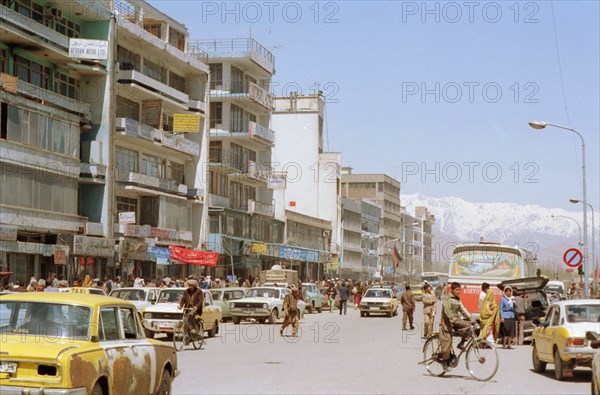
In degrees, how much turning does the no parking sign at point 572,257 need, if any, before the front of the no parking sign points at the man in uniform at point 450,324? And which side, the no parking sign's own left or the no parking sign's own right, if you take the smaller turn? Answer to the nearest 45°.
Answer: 0° — it already faces them

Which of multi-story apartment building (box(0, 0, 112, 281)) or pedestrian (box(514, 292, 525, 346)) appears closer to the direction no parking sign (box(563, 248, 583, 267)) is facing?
the pedestrian

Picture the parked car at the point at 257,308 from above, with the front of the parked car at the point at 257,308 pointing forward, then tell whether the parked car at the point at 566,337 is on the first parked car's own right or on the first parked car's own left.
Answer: on the first parked car's own left

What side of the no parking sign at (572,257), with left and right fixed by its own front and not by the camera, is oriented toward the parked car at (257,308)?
right

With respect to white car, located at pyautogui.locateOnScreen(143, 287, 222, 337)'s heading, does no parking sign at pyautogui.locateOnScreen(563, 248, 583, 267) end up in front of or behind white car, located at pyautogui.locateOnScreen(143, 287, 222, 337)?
behind

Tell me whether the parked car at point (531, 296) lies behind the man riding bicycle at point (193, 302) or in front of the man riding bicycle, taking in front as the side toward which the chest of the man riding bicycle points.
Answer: behind

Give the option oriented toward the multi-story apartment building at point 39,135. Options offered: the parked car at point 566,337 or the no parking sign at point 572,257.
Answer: the parked car

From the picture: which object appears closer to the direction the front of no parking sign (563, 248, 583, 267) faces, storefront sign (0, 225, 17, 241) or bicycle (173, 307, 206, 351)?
the bicycle

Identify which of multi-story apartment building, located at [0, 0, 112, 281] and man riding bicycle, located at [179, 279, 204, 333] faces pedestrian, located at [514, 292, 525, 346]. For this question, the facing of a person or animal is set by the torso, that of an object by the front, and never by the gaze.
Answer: the multi-story apartment building

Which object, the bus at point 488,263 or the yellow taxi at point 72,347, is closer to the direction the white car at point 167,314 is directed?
the yellow taxi
